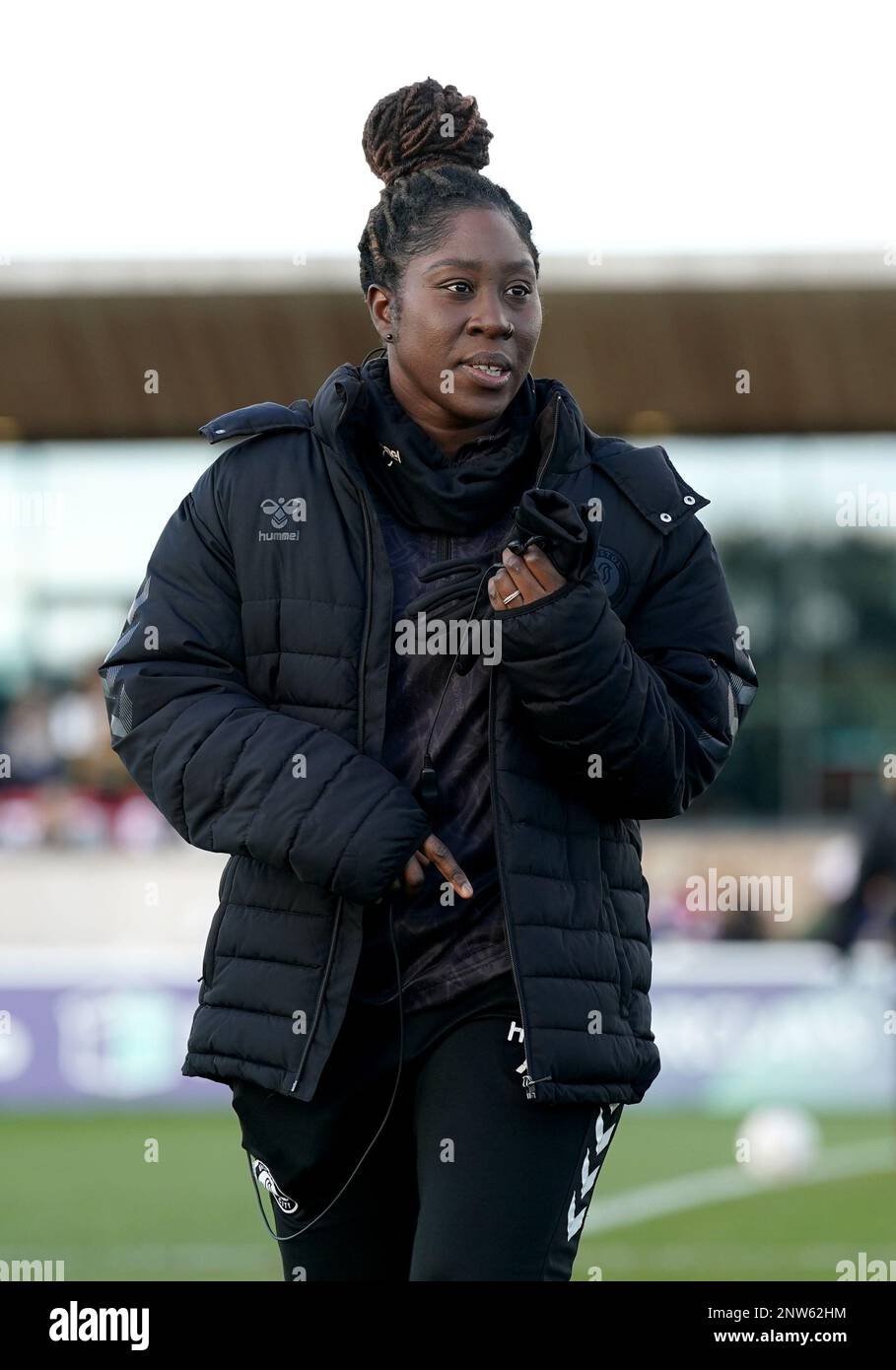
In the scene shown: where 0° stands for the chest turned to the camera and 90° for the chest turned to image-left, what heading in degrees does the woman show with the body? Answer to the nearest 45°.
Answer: approximately 0°

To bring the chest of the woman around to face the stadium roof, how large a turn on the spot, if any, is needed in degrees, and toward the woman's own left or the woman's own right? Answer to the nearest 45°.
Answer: approximately 180°

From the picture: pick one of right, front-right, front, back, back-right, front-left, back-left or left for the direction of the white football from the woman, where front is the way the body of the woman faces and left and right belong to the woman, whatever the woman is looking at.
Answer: back

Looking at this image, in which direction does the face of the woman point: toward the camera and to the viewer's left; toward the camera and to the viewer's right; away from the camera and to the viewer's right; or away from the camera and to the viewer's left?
toward the camera and to the viewer's right
